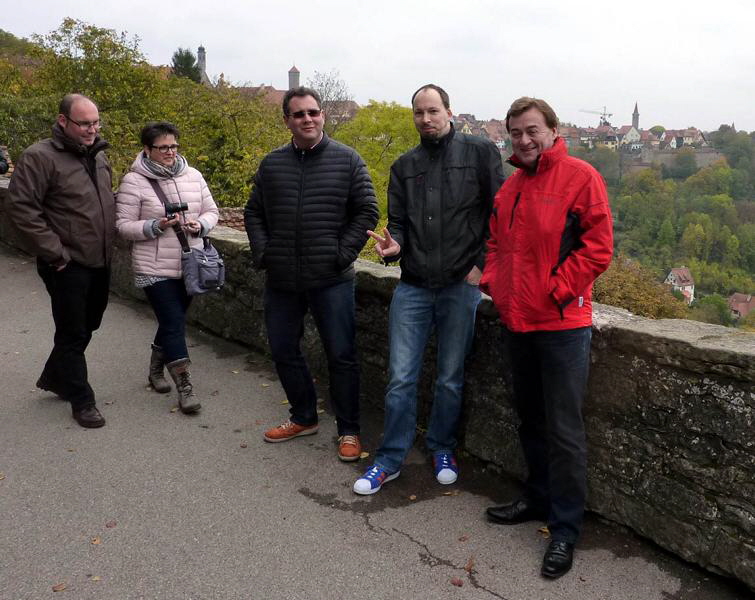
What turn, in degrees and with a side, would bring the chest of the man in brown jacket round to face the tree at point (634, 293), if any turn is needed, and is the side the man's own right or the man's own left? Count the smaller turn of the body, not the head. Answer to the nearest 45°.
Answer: approximately 90° to the man's own left

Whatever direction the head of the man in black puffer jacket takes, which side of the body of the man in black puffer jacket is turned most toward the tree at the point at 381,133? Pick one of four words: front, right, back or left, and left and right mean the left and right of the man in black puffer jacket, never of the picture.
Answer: back

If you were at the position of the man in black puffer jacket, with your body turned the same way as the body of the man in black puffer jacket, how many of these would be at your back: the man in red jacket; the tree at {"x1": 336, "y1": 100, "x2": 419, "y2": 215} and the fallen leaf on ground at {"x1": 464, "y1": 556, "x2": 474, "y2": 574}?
1

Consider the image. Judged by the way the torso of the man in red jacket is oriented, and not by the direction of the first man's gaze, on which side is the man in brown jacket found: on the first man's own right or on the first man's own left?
on the first man's own right

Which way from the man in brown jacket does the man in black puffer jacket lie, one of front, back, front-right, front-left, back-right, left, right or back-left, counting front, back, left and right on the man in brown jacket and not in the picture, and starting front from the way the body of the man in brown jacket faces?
front

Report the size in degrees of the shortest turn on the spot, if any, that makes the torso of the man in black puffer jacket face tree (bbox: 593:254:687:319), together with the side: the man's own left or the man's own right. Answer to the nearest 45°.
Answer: approximately 135° to the man's own left

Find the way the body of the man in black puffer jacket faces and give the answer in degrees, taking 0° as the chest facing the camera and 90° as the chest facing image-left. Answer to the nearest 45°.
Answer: approximately 0°

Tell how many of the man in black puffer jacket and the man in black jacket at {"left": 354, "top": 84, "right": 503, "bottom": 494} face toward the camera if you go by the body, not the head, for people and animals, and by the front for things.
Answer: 2

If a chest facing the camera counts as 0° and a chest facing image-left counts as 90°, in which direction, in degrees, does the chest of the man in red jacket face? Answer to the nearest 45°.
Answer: approximately 45°

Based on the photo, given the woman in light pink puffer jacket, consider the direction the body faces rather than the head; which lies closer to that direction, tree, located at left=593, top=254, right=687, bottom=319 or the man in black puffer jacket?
the man in black puffer jacket
